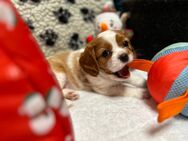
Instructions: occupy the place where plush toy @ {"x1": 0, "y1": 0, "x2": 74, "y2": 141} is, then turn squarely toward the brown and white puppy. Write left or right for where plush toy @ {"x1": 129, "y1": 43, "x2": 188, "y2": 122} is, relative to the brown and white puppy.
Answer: right

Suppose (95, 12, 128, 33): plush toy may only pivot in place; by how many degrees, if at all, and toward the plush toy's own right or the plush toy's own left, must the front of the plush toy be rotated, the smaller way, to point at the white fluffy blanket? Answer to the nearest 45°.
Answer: approximately 45° to the plush toy's own left

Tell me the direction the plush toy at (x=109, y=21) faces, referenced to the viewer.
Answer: facing the viewer and to the left of the viewer

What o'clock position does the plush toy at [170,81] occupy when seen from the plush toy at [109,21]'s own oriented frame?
the plush toy at [170,81] is roughly at 10 o'clock from the plush toy at [109,21].
